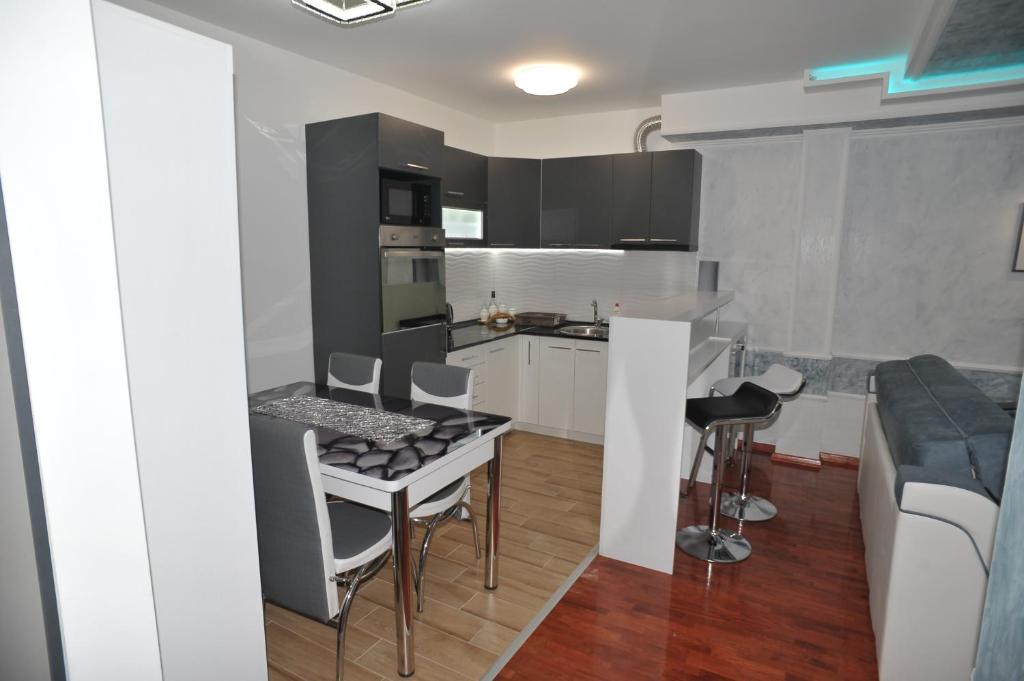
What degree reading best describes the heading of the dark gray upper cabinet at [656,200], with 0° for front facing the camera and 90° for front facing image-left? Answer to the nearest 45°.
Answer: approximately 0°

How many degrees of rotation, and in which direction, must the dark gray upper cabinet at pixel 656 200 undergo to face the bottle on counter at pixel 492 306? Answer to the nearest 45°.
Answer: approximately 90° to its right

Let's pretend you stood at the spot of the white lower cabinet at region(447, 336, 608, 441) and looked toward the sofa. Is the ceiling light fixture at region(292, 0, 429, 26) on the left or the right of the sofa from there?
right

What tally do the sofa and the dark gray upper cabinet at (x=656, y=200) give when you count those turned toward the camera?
1

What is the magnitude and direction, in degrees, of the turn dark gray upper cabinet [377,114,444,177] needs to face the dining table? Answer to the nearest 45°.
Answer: approximately 45° to its right
